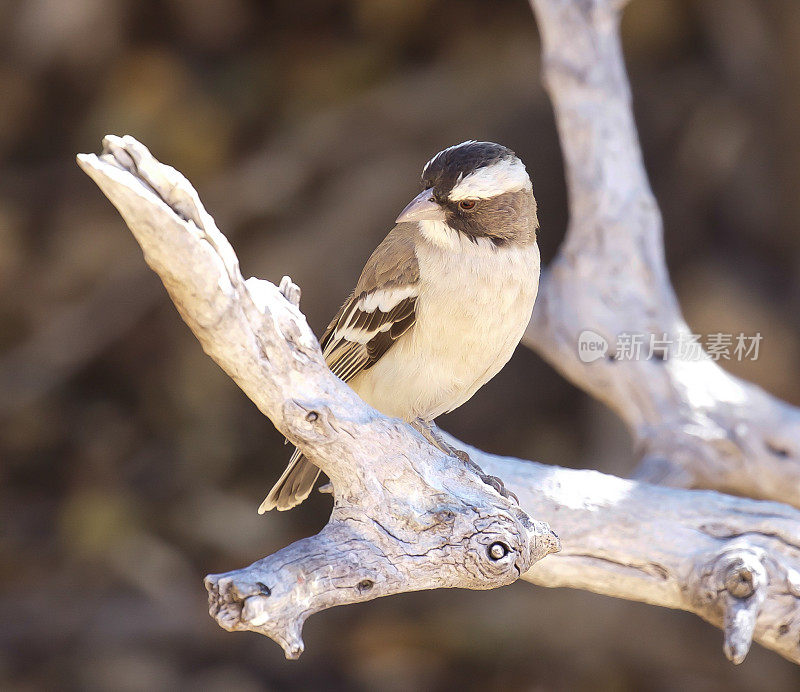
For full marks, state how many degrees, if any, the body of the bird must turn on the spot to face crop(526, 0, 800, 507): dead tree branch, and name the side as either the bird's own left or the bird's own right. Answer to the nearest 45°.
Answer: approximately 90° to the bird's own left

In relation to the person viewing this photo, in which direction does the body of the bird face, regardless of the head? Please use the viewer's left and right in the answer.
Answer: facing the viewer and to the right of the viewer
